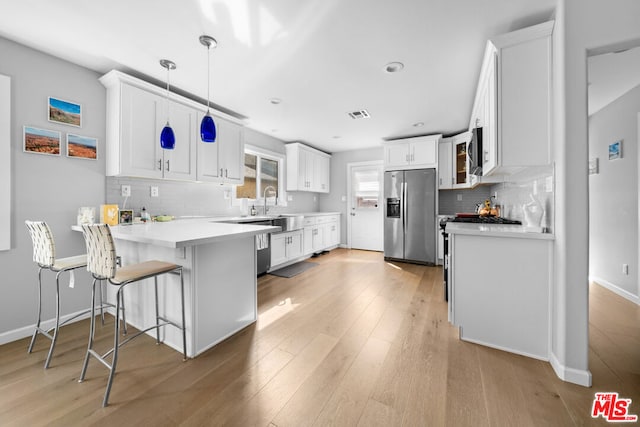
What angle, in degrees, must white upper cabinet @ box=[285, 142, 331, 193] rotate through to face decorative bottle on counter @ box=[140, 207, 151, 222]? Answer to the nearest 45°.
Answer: approximately 90° to its right

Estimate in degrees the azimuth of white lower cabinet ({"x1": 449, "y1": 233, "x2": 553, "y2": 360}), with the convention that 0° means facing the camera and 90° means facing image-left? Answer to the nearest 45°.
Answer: approximately 90°

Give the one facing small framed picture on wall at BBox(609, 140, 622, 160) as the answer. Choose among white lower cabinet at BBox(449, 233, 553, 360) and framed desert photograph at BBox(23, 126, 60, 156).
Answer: the framed desert photograph

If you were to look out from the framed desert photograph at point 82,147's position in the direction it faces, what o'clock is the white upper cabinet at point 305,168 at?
The white upper cabinet is roughly at 10 o'clock from the framed desert photograph.

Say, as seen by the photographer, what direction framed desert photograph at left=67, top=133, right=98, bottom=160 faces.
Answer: facing the viewer and to the right of the viewer

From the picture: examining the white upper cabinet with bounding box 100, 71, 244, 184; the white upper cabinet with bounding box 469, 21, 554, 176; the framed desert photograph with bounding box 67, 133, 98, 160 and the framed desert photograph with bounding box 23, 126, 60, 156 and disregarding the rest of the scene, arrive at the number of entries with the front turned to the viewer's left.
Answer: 1

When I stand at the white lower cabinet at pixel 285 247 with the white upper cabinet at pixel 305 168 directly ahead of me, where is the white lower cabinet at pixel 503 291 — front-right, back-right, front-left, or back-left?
back-right

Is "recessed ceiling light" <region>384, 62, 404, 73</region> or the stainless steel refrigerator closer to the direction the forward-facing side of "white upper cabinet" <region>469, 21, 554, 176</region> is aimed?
the recessed ceiling light

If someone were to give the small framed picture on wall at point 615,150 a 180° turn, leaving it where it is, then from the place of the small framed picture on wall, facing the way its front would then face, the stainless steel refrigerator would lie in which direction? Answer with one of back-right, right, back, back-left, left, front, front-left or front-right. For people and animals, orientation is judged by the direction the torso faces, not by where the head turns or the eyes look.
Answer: back-left

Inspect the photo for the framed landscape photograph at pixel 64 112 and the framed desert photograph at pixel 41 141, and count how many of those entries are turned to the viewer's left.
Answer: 0
